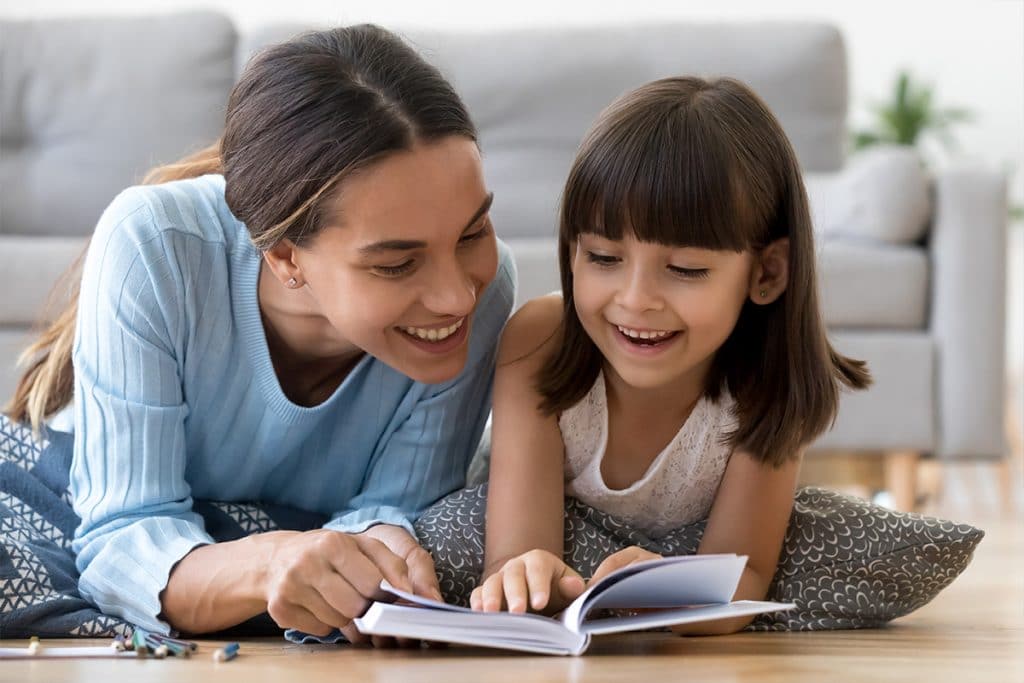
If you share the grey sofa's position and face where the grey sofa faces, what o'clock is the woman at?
The woman is roughly at 12 o'clock from the grey sofa.

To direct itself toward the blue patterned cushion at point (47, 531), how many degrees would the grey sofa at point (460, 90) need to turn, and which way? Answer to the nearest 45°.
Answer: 0° — it already faces it

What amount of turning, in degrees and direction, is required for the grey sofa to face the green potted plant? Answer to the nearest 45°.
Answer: approximately 135° to its left

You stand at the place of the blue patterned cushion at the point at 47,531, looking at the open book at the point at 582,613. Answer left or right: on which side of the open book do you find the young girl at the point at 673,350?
left

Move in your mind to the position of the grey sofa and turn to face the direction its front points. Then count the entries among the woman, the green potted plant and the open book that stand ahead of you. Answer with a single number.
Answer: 2

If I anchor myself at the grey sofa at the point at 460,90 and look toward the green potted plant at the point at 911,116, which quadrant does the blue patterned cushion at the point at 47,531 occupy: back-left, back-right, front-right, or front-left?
back-right

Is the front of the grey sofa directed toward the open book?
yes

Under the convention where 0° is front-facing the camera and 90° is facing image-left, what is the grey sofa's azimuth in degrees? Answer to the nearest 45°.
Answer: approximately 0°
